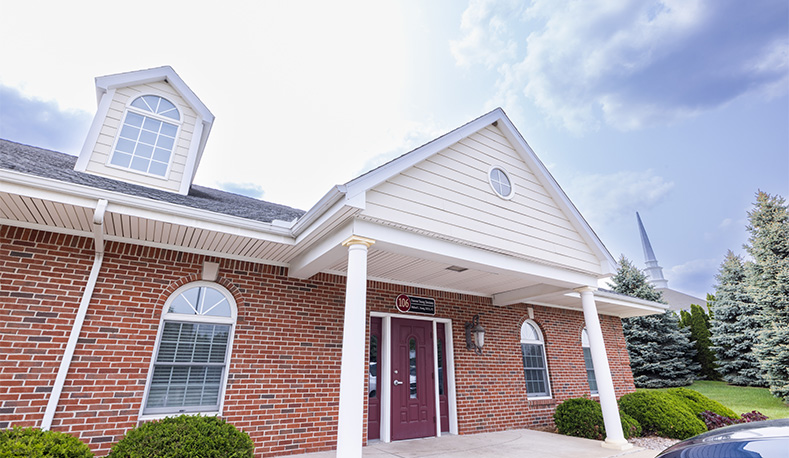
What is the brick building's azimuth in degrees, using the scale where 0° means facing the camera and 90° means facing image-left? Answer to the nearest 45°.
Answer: approximately 315°

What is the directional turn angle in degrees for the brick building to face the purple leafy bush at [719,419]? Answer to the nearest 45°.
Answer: approximately 45° to its left

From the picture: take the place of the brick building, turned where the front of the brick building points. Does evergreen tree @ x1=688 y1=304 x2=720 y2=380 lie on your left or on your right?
on your left

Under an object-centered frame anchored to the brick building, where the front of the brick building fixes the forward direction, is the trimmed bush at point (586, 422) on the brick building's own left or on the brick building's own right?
on the brick building's own left

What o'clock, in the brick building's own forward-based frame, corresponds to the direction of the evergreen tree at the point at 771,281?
The evergreen tree is roughly at 10 o'clock from the brick building.

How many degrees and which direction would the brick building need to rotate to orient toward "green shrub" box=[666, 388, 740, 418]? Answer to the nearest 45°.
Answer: approximately 45° to its left

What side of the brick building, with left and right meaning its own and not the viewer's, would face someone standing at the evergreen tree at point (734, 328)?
left

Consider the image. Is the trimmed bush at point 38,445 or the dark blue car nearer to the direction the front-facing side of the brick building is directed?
the dark blue car

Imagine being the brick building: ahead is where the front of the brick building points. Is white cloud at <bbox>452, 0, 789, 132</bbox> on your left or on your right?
on your left
